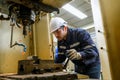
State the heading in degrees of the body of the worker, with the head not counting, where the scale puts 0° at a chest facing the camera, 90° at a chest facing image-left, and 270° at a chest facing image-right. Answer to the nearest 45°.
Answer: approximately 45°

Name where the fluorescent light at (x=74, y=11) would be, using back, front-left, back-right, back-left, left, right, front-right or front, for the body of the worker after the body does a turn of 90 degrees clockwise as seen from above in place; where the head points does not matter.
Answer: front-right
